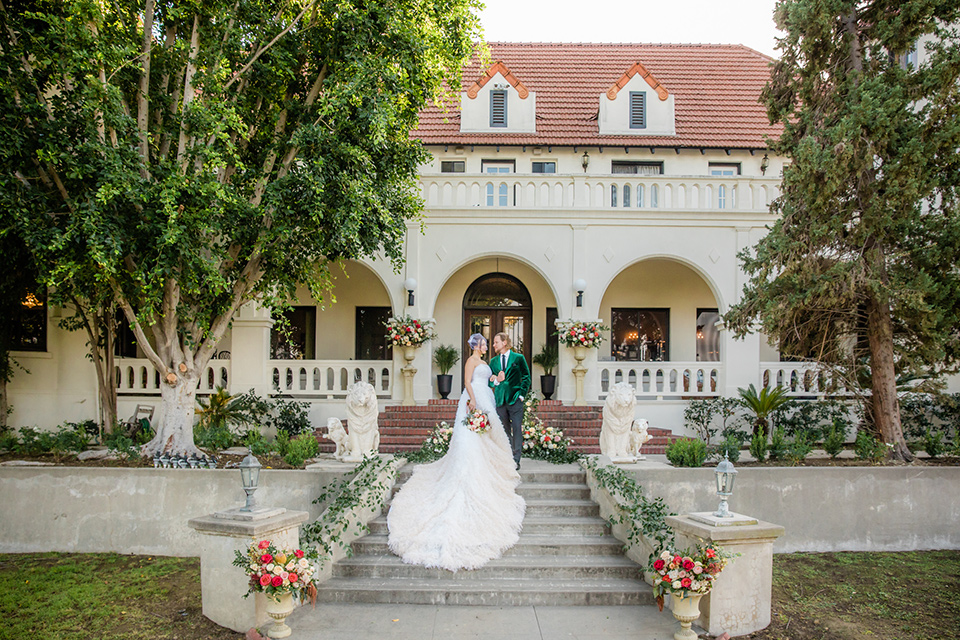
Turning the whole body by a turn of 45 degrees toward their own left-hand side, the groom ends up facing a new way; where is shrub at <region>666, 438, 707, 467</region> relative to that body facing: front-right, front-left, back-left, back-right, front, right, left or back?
left

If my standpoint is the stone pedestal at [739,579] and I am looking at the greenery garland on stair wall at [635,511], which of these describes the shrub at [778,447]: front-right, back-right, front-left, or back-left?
front-right

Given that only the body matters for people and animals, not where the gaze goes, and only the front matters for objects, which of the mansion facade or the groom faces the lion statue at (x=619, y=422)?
the mansion facade

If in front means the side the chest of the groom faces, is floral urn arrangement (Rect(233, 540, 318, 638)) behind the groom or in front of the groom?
in front

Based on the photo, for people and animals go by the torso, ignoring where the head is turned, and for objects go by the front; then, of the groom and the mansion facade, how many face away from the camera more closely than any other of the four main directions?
0

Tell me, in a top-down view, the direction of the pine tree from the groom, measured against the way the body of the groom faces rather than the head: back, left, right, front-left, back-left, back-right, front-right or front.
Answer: back-left

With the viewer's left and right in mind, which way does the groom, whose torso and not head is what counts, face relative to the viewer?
facing the viewer and to the left of the viewer

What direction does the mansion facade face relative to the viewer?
toward the camera

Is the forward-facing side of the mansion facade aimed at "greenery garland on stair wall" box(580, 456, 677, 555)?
yes

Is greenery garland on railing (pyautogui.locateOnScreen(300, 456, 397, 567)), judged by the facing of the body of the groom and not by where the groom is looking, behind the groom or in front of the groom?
in front
